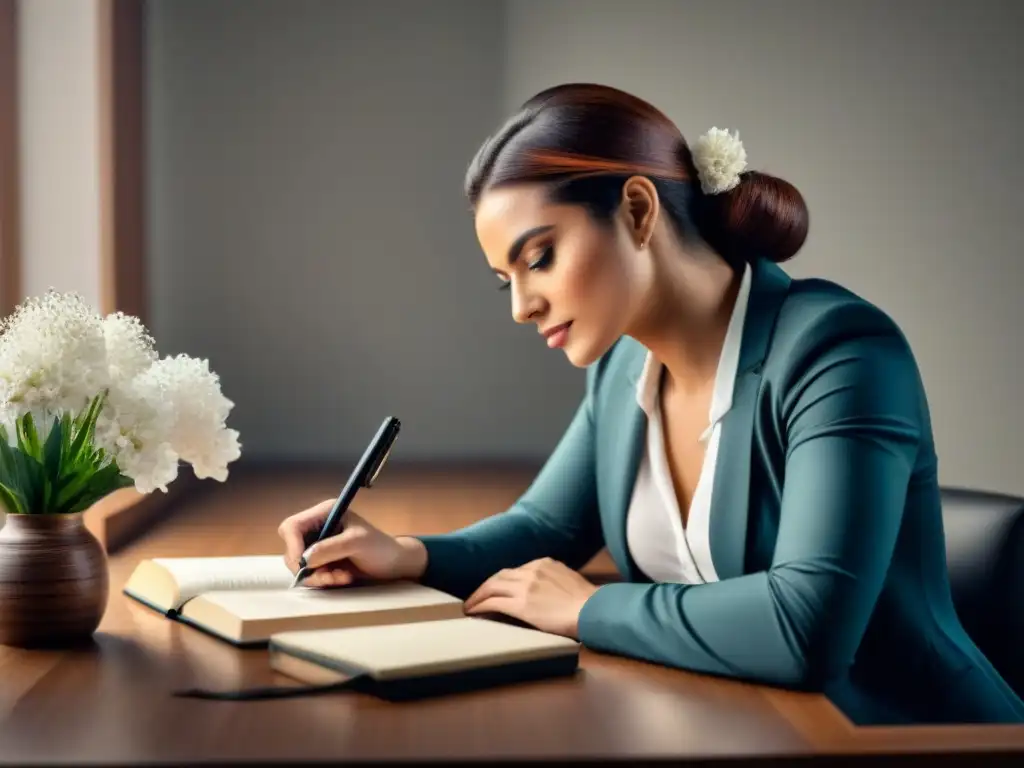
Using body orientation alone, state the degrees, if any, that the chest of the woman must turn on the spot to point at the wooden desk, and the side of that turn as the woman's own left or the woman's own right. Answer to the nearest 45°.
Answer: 0° — they already face it

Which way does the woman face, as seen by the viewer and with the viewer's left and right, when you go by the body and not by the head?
facing the viewer and to the left of the viewer

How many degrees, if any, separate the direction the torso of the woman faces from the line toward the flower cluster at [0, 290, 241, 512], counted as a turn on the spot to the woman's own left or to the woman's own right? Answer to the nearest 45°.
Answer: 0° — they already face it
